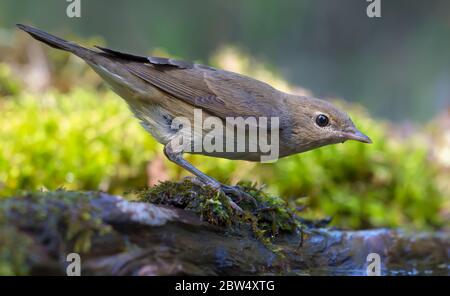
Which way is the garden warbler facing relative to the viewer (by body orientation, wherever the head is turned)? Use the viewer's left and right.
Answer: facing to the right of the viewer
